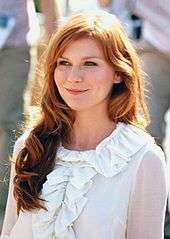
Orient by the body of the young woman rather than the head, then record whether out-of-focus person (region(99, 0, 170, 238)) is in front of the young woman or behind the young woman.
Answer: behind

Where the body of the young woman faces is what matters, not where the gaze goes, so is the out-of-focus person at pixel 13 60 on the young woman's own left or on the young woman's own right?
on the young woman's own right

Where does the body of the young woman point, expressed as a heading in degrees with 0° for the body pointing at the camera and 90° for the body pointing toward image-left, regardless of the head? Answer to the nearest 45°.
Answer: approximately 45°

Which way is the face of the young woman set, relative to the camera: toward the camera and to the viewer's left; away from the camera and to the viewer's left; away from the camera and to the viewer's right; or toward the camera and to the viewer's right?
toward the camera and to the viewer's left
